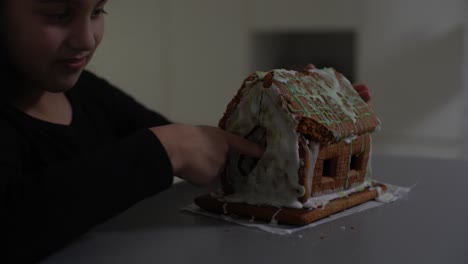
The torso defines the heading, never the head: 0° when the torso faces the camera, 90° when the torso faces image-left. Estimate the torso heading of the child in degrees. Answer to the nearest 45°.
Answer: approximately 315°
